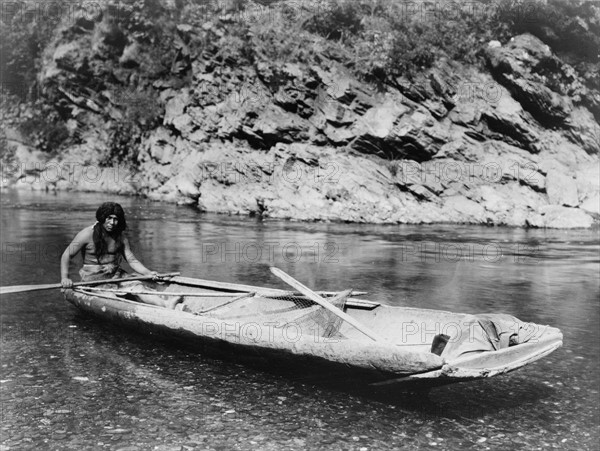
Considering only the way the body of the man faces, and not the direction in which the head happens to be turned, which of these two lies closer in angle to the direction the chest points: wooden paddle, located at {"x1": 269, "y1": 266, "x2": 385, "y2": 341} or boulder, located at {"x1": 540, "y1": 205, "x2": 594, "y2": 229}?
the wooden paddle

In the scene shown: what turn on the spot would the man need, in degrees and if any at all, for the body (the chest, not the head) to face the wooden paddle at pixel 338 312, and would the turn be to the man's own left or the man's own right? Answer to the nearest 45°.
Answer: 0° — they already face it

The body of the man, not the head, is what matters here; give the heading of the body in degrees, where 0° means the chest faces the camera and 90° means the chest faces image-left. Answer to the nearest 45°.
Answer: approximately 315°

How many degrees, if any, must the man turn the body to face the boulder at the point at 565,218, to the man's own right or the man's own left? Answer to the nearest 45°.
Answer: approximately 90° to the man's own left

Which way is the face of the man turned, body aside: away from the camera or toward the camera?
toward the camera
